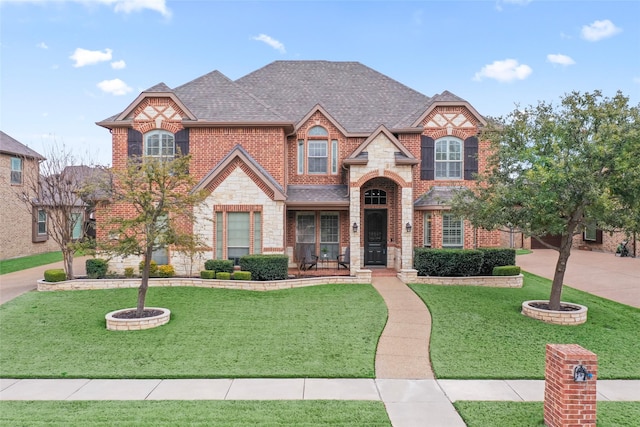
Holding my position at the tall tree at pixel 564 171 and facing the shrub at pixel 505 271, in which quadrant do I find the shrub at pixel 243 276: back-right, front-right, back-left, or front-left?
front-left

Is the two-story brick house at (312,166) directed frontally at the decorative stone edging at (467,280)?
no

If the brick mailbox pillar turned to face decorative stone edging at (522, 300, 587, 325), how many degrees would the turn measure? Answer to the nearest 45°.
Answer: approximately 180°

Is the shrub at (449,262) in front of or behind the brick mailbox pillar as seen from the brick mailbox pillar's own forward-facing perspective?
behind

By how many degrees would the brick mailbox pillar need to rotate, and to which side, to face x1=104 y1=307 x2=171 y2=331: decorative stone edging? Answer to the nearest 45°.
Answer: approximately 90° to its right

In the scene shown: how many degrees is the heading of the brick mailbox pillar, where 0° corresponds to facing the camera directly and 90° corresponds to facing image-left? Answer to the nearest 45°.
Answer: approximately 0°

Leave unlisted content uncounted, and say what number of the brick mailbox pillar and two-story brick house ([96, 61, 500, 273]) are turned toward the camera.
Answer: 2

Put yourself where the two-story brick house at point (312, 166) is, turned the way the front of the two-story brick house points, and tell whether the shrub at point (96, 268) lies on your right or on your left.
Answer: on your right

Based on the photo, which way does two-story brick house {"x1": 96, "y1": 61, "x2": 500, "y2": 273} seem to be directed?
toward the camera

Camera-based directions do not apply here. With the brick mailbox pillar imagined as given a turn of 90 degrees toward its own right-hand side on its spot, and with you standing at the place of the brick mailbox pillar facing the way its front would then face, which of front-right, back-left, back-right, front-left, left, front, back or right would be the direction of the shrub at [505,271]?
right

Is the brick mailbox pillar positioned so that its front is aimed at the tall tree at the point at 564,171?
no

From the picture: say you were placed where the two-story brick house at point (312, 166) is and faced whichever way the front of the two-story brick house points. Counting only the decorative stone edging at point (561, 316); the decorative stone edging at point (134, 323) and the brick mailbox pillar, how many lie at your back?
0

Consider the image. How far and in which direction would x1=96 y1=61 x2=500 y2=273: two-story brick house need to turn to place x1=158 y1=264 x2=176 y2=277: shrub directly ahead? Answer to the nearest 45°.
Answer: approximately 90° to its right

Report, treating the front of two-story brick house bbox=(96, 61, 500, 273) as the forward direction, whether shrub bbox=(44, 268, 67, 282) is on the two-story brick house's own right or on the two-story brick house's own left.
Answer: on the two-story brick house's own right

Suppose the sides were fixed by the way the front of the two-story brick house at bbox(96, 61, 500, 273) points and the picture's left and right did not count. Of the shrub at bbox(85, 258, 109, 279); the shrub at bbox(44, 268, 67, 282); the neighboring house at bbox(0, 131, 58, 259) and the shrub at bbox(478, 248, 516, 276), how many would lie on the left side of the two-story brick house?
1

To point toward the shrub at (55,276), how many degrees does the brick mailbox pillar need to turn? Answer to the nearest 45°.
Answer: approximately 90° to its right
